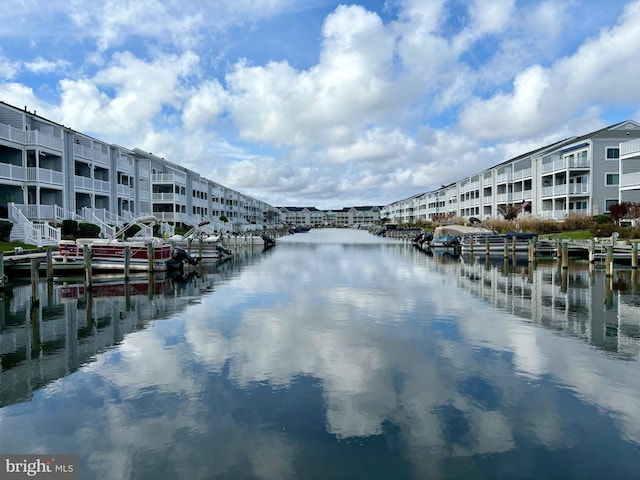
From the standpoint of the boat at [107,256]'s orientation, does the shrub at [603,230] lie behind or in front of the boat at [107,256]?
behind

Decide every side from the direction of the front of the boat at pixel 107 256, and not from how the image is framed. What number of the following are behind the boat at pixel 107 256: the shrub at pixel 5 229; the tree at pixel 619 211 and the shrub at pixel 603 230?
2

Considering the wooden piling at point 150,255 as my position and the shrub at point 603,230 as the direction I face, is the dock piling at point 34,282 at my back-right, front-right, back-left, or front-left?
back-right

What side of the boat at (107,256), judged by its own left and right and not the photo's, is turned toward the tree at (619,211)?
back

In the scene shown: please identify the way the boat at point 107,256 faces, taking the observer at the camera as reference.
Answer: facing to the left of the viewer

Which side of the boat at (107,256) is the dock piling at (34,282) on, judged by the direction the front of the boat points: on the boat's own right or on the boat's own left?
on the boat's own left

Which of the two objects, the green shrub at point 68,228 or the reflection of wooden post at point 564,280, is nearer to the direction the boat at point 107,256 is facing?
the green shrub

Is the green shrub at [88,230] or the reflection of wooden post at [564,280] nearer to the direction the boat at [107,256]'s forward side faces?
the green shrub

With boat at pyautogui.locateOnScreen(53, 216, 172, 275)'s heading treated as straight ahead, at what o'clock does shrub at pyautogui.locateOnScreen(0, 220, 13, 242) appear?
The shrub is roughly at 1 o'clock from the boat.

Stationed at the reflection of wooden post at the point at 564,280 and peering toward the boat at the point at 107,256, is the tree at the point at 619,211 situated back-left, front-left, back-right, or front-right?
back-right
